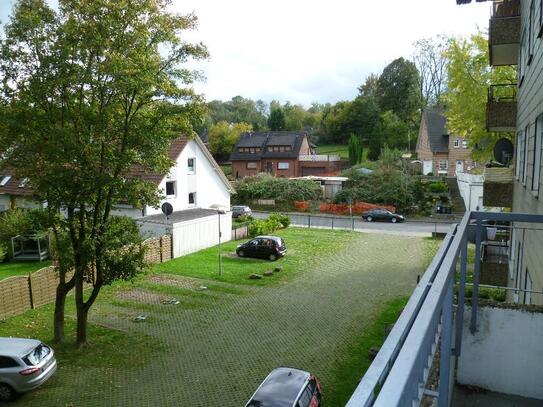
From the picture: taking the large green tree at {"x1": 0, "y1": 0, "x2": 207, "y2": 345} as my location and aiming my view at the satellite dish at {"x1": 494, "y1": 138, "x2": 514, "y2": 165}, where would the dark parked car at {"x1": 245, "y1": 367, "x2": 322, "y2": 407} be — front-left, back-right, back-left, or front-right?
front-right

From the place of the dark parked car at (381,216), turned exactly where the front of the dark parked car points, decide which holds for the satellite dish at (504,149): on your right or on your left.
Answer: on your right

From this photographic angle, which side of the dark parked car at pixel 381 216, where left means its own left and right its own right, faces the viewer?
right

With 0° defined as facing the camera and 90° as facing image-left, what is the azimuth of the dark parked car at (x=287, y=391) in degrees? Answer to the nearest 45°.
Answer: approximately 45°

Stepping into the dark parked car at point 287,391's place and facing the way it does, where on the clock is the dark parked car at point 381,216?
the dark parked car at point 381,216 is roughly at 5 o'clock from the dark parked car at point 287,391.
